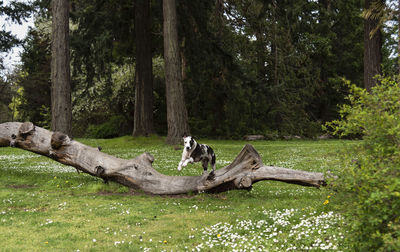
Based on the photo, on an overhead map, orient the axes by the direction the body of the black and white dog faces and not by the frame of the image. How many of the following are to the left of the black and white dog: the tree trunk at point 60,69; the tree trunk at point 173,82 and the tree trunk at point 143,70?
0

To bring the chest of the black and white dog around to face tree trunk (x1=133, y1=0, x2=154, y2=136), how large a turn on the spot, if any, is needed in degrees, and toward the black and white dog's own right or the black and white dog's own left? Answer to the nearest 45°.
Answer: approximately 135° to the black and white dog's own right

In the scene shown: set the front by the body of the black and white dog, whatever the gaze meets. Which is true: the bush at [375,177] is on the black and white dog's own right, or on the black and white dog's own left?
on the black and white dog's own left

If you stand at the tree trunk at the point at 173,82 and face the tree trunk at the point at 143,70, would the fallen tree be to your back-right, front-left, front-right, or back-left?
back-left

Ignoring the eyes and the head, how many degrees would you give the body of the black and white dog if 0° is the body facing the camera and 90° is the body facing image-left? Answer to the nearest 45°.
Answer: approximately 45°

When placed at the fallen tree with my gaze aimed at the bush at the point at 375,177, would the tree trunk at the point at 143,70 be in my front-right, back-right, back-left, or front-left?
back-left

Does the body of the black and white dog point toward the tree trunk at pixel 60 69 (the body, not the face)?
no

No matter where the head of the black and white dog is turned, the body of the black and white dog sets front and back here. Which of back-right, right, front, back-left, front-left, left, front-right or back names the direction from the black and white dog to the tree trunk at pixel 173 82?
back-right

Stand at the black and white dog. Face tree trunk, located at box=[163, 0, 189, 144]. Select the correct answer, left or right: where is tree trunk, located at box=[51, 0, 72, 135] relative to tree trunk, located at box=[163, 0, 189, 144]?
left

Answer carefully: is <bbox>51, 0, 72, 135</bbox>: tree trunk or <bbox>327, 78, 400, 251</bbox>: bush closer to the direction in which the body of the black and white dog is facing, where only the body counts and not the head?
the bush
